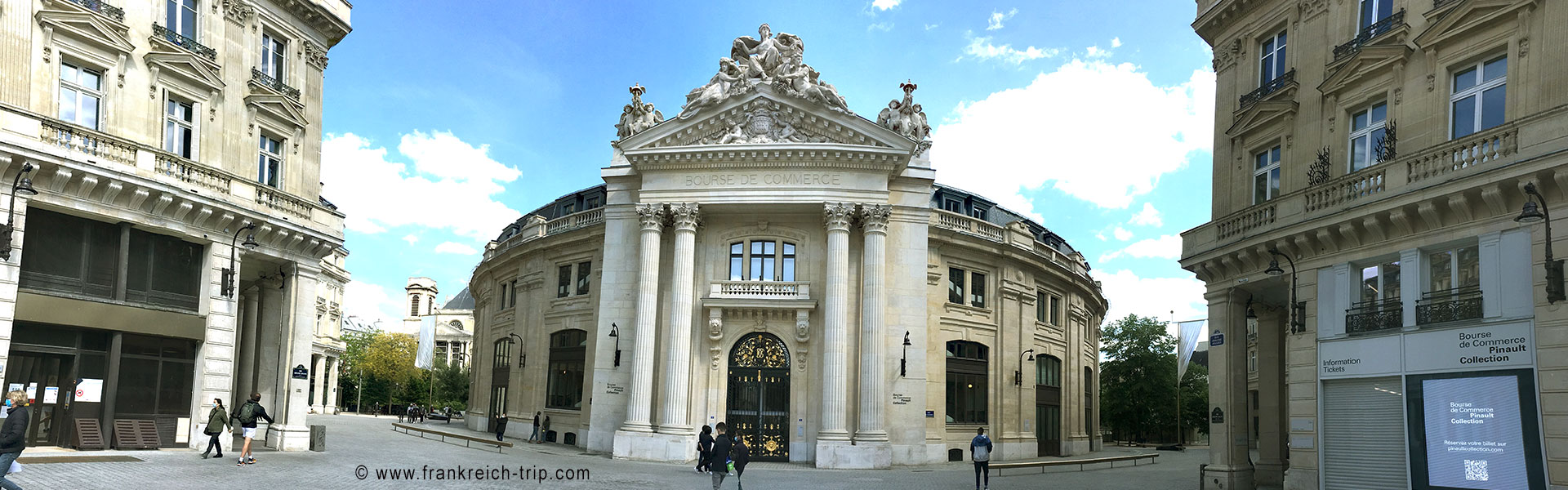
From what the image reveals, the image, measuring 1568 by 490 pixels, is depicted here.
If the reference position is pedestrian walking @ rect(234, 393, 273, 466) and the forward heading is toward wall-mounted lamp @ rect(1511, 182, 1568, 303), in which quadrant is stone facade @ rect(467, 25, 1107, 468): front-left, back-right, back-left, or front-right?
front-left

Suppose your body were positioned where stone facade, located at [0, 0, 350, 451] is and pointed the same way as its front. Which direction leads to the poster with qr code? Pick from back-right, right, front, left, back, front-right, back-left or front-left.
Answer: front

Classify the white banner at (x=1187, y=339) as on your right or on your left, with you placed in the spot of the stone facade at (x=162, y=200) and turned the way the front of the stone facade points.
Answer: on your left

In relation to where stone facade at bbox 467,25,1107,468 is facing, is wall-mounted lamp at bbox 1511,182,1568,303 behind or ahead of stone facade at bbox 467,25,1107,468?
ahead

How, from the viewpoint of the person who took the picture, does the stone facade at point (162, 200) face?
facing the viewer and to the right of the viewer

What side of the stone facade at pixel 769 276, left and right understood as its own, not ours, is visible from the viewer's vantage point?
front

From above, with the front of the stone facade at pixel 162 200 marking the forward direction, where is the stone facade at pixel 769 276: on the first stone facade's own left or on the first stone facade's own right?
on the first stone facade's own left

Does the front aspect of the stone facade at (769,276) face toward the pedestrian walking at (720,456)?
yes

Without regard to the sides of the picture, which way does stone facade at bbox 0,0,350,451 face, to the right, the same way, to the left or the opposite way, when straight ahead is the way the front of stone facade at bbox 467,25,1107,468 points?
to the left

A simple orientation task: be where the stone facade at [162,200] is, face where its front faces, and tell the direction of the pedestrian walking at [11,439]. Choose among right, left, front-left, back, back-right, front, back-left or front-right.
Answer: front-right

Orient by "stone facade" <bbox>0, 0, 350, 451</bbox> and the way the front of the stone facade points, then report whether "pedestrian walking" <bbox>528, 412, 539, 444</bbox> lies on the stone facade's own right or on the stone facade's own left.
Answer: on the stone facade's own left

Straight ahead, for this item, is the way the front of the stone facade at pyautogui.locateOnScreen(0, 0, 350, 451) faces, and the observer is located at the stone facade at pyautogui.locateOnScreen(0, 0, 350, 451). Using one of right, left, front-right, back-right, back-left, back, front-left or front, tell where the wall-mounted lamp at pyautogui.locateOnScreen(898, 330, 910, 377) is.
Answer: front-left

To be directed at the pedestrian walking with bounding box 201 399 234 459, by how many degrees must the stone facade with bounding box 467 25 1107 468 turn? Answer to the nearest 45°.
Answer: approximately 45° to its right

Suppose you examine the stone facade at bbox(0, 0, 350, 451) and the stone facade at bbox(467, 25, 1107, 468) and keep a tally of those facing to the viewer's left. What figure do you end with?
0

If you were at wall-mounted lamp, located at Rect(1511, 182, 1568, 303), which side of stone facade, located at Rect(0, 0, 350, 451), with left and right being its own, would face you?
front
